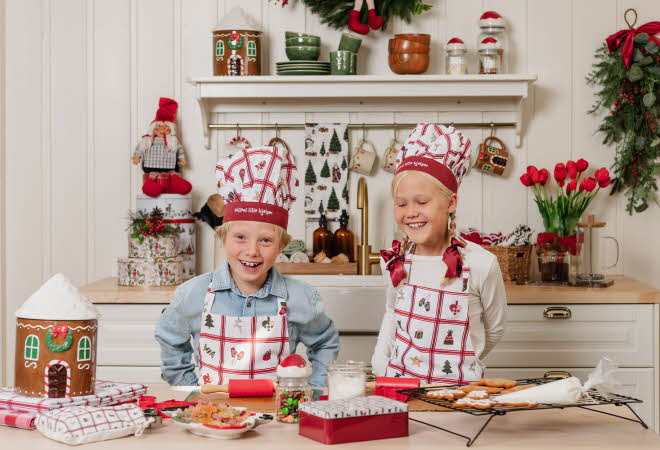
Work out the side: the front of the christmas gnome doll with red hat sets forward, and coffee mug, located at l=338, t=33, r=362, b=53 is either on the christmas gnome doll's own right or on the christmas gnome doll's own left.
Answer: on the christmas gnome doll's own left

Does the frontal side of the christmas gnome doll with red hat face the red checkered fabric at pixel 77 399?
yes

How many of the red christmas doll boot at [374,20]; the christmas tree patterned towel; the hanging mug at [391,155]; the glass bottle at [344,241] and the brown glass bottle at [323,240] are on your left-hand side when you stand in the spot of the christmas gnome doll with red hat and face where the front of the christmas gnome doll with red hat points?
5

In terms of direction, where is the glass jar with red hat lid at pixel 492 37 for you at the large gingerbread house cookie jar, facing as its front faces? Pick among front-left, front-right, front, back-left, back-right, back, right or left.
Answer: back-left

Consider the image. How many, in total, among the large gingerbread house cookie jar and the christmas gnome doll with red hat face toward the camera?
2

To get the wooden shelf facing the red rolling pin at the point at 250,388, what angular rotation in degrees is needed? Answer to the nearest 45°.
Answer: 0° — it already faces it

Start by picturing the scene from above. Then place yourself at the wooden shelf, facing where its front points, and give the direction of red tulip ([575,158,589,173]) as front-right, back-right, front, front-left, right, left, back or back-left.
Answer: left

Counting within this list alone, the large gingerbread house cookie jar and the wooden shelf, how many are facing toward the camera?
2
